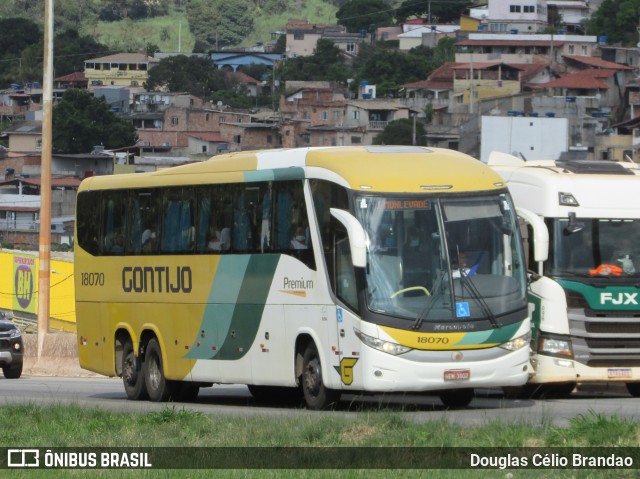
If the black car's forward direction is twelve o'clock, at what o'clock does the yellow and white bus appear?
The yellow and white bus is roughly at 1 o'clock from the black car.

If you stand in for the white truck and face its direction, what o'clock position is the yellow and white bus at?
The yellow and white bus is roughly at 2 o'clock from the white truck.

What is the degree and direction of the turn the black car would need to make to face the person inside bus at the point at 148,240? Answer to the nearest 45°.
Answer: approximately 45° to its right

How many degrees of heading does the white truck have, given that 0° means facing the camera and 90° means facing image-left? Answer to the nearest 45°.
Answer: approximately 0°

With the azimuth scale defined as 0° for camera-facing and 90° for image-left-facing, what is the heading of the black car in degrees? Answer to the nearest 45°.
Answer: approximately 315°

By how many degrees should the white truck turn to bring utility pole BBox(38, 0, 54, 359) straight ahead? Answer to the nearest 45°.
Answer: approximately 135° to its right

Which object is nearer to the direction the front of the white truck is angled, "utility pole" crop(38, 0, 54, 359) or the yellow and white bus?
the yellow and white bus
